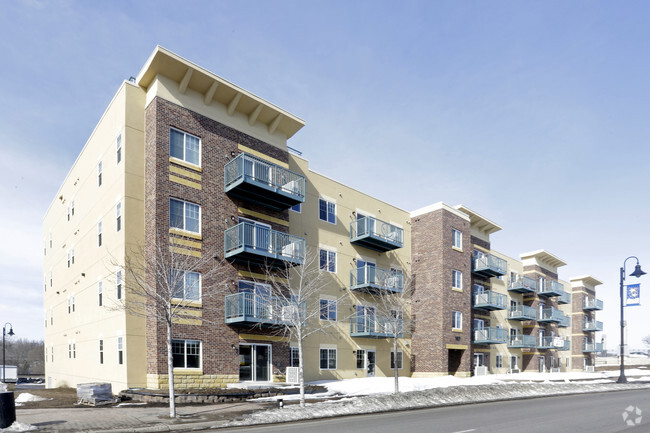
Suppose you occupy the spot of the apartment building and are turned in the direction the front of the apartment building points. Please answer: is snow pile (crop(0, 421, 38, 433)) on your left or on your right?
on your right

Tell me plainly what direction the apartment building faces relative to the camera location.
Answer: facing the viewer and to the right of the viewer
